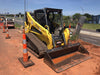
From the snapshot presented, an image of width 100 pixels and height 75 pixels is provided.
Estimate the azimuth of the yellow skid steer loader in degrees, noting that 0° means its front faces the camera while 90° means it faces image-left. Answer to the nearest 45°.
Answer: approximately 315°
